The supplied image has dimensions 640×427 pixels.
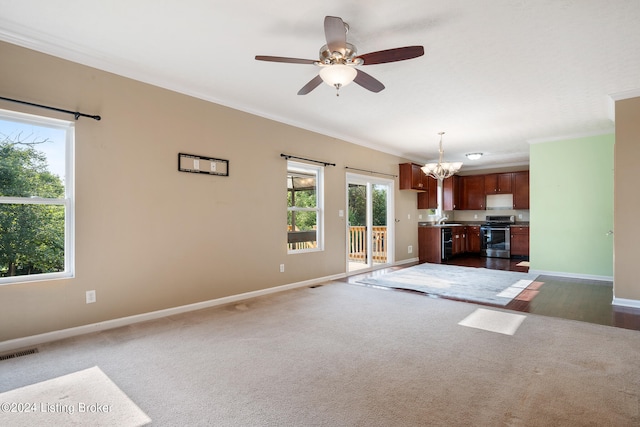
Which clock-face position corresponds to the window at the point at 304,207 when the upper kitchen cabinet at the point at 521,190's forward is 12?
The window is roughly at 1 o'clock from the upper kitchen cabinet.

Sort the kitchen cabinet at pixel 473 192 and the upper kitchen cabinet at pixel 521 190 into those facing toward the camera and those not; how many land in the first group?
2

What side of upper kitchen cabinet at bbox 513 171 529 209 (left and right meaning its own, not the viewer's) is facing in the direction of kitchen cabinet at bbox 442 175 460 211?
right

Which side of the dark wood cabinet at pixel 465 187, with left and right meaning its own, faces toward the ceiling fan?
front

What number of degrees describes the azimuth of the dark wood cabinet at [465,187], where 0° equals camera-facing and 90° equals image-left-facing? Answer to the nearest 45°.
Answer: approximately 0°

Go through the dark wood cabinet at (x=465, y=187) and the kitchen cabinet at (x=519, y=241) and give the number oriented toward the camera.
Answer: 2
